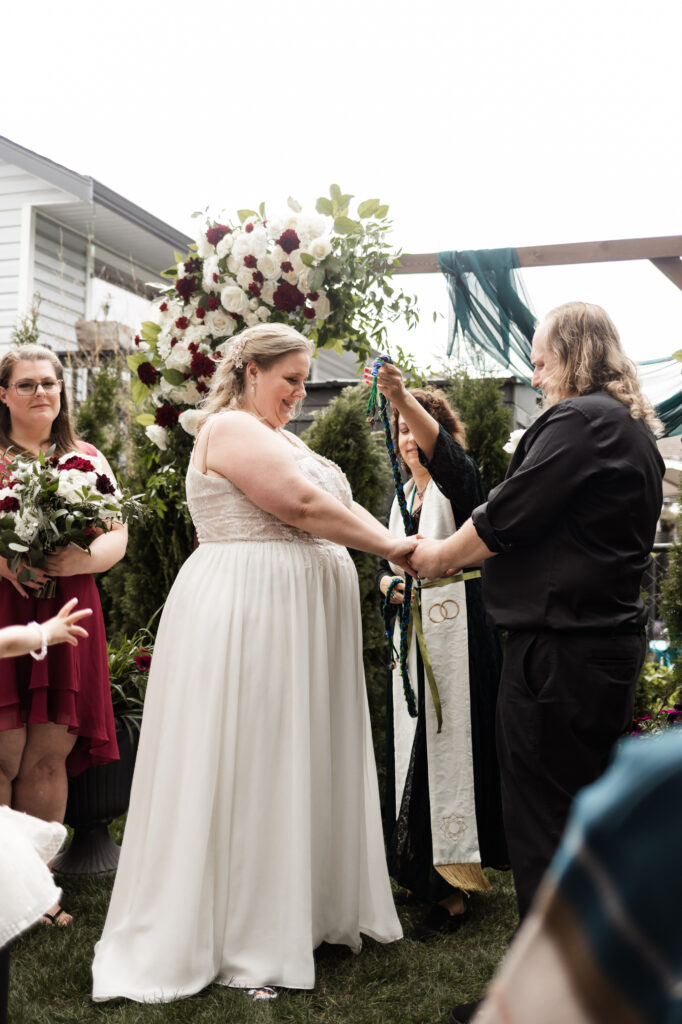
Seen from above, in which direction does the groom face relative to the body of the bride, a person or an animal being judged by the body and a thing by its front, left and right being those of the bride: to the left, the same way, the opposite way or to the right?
the opposite way

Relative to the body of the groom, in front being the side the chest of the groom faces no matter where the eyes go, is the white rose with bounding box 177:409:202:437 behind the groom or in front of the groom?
in front

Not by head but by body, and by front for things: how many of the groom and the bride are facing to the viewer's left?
1

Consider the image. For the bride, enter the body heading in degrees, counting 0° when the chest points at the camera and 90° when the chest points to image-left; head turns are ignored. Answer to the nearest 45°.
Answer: approximately 270°

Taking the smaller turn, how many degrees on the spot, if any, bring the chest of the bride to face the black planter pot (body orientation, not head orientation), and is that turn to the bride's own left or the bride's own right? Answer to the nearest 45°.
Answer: approximately 135° to the bride's own left

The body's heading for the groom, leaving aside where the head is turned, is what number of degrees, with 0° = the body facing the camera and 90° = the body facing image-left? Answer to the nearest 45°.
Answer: approximately 90°

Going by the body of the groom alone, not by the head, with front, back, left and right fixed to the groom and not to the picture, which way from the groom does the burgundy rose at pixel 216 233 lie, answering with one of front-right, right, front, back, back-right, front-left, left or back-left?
front-right

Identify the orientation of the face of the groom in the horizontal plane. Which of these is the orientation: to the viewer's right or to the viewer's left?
to the viewer's left

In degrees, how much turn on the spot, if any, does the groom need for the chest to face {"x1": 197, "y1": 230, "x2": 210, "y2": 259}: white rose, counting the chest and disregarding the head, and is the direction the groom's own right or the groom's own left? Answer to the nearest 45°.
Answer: approximately 45° to the groom's own right
